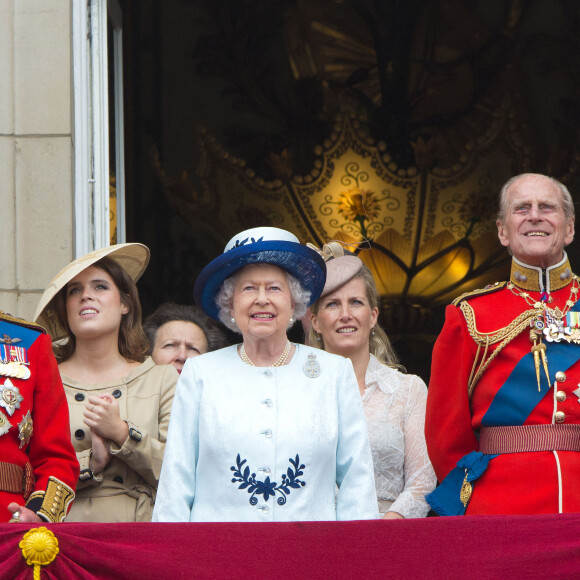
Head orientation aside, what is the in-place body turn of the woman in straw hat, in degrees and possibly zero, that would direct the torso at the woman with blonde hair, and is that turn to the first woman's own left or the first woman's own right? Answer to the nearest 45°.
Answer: approximately 135° to the first woman's own left

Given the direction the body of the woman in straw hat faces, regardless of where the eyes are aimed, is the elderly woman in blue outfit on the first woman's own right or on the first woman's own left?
on the first woman's own left

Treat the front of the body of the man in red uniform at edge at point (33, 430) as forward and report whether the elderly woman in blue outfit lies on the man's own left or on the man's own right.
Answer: on the man's own left

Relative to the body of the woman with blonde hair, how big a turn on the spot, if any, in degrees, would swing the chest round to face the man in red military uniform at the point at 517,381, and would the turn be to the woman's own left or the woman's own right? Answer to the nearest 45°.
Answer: approximately 90° to the woman's own left

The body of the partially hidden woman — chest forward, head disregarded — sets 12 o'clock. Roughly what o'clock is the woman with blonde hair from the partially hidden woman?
The woman with blonde hair is roughly at 10 o'clock from the partially hidden woman.
